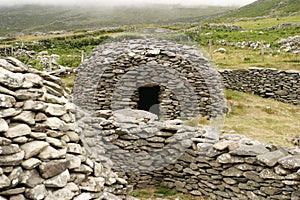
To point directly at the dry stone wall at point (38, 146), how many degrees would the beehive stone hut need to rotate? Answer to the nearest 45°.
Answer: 0° — it already faces it

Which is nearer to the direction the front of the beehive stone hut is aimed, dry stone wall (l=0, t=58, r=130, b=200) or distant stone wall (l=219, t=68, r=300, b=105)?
the dry stone wall

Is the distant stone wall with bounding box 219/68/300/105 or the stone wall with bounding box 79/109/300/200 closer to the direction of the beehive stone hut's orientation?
the stone wall

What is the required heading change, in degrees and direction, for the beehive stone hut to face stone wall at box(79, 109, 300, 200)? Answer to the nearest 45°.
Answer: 0° — it already faces it

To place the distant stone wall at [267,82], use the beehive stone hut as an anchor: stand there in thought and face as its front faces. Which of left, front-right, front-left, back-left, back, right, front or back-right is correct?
back-left

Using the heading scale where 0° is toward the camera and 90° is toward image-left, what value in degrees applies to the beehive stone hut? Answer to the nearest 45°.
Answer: approximately 0°

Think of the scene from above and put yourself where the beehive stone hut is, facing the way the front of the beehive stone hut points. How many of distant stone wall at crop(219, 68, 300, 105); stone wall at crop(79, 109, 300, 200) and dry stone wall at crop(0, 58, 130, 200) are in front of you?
2

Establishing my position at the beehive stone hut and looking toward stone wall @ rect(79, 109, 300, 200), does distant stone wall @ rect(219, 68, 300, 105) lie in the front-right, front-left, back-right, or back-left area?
back-left
